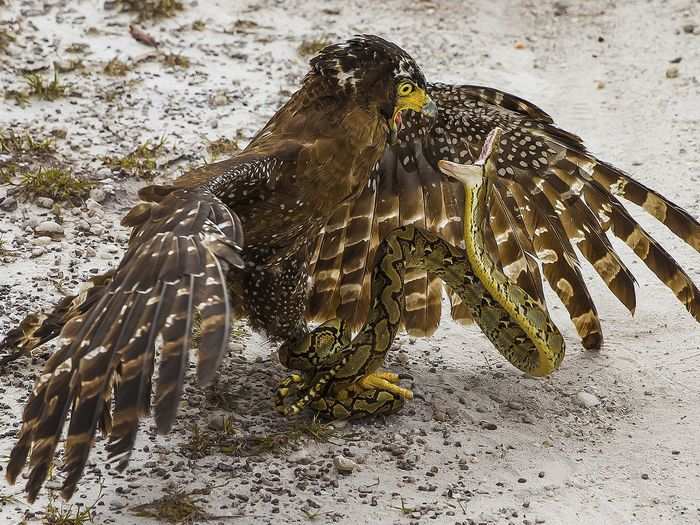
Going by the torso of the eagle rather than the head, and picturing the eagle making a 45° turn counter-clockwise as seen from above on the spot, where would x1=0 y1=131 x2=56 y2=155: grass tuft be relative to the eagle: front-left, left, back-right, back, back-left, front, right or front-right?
back-left

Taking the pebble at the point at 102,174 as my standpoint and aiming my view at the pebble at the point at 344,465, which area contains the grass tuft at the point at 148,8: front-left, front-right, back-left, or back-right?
back-left

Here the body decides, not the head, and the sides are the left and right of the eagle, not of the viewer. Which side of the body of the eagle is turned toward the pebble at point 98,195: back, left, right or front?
back

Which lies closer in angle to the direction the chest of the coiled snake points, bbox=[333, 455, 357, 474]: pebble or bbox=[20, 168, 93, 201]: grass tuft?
the grass tuft

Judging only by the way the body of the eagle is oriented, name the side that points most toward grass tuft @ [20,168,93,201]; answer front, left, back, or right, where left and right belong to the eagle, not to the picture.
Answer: back

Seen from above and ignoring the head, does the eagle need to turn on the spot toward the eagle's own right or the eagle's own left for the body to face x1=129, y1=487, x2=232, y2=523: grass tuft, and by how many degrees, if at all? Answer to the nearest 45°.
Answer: approximately 45° to the eagle's own right

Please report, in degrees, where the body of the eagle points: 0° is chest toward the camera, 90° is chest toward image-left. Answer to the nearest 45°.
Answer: approximately 315°
